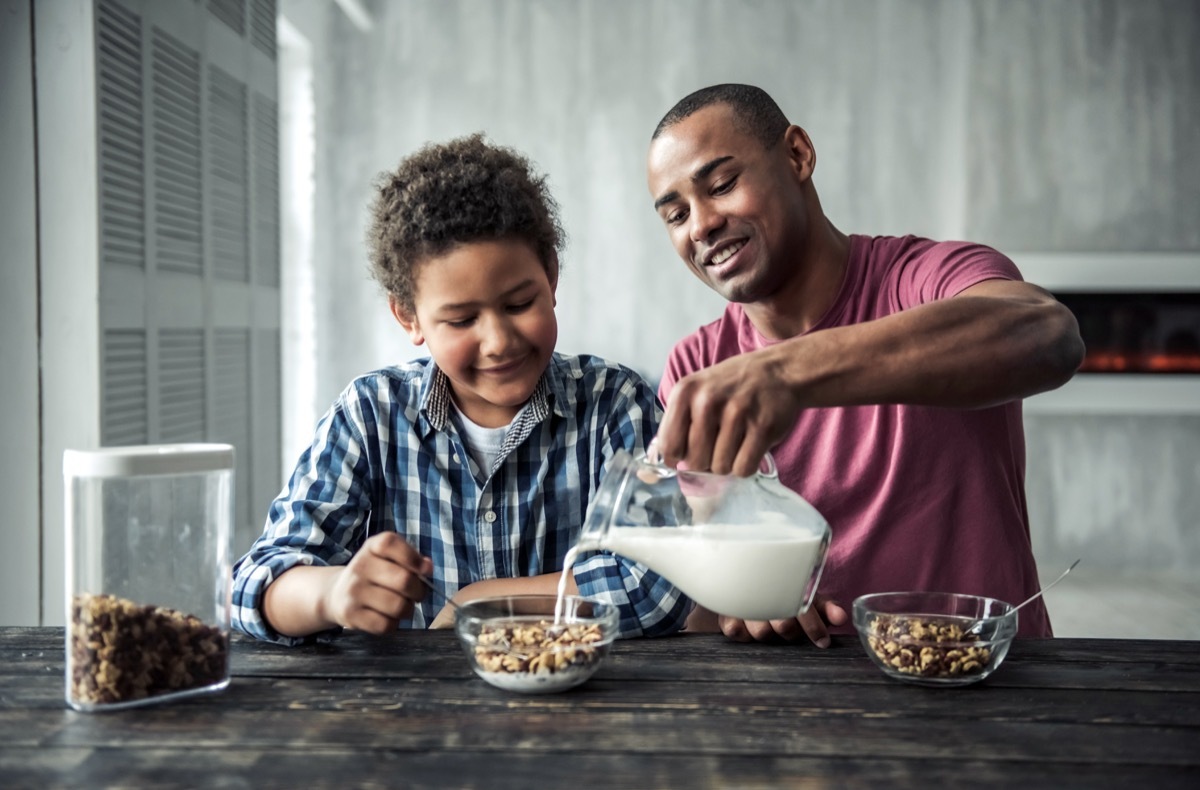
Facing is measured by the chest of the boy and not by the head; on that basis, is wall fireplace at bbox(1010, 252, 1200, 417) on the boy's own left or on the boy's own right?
on the boy's own left

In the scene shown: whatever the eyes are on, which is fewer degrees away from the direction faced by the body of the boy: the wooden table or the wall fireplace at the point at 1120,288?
the wooden table

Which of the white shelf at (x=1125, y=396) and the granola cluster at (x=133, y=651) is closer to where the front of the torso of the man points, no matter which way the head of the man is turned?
the granola cluster

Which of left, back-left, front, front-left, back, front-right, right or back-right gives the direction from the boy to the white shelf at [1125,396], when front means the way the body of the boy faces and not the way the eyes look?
back-left

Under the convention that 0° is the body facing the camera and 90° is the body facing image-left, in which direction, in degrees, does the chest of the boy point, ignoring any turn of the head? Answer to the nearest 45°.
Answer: approximately 0°

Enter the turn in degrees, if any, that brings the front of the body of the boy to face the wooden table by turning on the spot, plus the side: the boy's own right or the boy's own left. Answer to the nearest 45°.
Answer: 0° — they already face it

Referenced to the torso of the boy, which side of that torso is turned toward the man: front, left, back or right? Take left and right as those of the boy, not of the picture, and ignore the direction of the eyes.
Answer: left

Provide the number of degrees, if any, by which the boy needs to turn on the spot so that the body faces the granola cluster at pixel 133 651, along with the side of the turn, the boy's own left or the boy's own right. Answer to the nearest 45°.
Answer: approximately 45° to the boy's own right

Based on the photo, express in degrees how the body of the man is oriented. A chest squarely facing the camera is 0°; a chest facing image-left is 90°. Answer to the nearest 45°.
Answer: approximately 45°
